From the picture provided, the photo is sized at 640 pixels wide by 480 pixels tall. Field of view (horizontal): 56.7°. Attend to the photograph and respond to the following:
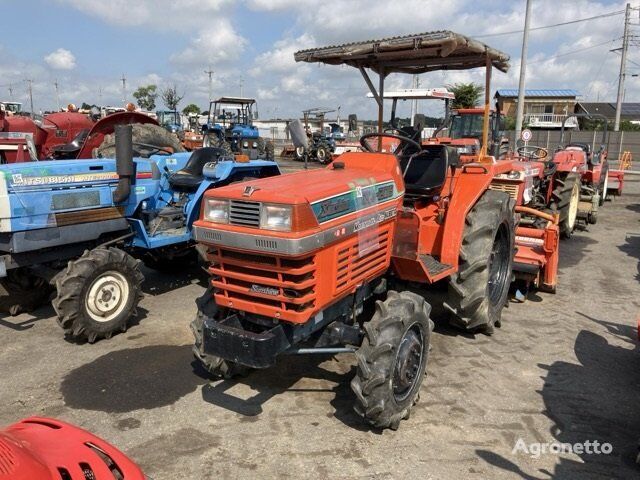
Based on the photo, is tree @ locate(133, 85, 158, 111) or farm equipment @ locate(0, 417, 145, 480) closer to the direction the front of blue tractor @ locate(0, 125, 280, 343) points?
the farm equipment

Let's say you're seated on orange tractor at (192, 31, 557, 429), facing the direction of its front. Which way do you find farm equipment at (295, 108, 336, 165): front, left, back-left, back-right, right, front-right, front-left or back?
back-right

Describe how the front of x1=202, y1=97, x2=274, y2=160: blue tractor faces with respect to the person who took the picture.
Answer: facing the viewer and to the right of the viewer

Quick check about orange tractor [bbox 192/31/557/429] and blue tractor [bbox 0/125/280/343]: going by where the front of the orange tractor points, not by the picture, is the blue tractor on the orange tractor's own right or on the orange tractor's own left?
on the orange tractor's own right

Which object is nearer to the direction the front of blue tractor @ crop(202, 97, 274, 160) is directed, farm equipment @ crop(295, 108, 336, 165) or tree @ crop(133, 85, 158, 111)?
the farm equipment

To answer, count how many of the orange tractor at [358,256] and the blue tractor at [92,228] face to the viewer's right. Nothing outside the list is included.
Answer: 0

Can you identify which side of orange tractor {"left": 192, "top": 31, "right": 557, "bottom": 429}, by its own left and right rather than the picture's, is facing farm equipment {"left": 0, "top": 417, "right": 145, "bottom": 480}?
front

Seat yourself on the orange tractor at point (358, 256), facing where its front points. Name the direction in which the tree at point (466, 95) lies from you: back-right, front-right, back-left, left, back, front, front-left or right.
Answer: back-right

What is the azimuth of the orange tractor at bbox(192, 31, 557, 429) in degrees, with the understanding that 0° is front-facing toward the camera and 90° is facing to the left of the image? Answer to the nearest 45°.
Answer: approximately 45°

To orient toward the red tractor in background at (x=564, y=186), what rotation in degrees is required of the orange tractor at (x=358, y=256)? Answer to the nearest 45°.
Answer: approximately 180°

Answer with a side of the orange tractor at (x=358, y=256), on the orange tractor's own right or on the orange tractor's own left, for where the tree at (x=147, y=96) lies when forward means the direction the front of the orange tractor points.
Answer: on the orange tractor's own right

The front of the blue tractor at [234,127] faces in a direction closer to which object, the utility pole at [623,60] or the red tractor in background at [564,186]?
the red tractor in background

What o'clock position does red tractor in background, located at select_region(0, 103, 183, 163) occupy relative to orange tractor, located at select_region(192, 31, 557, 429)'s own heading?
The red tractor in background is roughly at 3 o'clock from the orange tractor.

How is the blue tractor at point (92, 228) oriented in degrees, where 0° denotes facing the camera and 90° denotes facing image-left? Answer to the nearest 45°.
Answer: approximately 45°

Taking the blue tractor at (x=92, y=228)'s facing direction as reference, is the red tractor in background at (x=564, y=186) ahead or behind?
behind

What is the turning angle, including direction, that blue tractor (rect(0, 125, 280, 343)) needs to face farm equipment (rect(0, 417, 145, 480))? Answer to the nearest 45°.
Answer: approximately 45° to its left

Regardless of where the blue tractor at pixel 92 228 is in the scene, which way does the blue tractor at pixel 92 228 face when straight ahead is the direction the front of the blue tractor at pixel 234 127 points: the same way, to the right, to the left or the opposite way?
to the right
